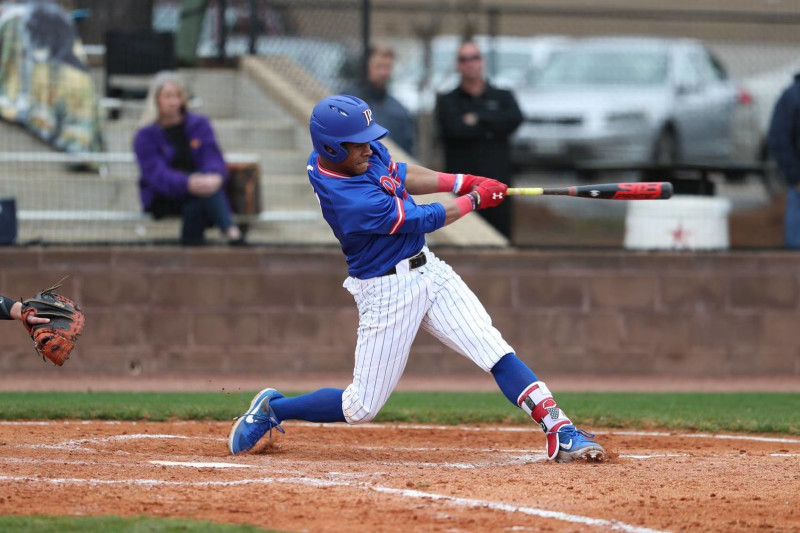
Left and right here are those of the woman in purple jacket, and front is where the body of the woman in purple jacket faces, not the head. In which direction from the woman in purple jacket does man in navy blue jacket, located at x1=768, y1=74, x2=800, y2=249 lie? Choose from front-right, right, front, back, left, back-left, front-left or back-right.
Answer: front-left

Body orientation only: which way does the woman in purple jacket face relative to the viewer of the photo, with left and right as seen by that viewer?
facing the viewer and to the right of the viewer

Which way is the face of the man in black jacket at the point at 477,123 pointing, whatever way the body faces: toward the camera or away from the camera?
toward the camera

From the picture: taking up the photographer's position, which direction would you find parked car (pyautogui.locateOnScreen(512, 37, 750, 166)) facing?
facing the viewer and to the left of the viewer

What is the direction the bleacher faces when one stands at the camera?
facing the viewer

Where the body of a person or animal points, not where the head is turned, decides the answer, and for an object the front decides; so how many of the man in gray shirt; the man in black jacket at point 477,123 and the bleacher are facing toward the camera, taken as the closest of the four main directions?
3

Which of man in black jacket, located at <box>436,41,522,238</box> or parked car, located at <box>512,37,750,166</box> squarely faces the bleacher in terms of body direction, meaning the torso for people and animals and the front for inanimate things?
the parked car

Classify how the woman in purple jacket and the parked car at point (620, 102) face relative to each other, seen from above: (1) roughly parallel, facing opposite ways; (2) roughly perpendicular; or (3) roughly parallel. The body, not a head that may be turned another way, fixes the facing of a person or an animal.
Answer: roughly perpendicular

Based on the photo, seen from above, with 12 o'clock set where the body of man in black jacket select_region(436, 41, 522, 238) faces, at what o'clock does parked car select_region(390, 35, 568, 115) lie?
The parked car is roughly at 6 o'clock from the man in black jacket.

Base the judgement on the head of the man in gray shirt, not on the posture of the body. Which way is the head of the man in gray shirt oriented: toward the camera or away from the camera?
toward the camera

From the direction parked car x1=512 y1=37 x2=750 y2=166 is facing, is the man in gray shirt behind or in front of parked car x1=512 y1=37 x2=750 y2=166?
in front

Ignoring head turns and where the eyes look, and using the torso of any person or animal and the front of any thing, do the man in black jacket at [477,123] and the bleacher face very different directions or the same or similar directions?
same or similar directions
